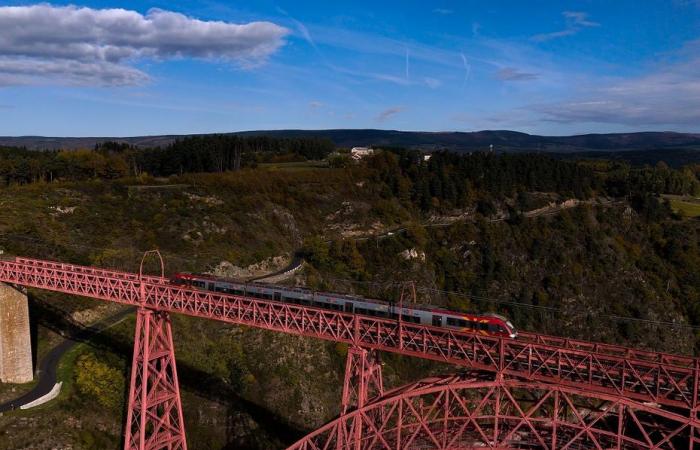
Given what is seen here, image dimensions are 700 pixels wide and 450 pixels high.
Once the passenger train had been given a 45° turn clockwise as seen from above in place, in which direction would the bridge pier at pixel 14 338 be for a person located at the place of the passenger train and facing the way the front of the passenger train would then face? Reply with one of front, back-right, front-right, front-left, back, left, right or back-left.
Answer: right

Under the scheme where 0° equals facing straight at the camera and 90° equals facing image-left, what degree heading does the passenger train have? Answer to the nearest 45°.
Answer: approximately 315°
